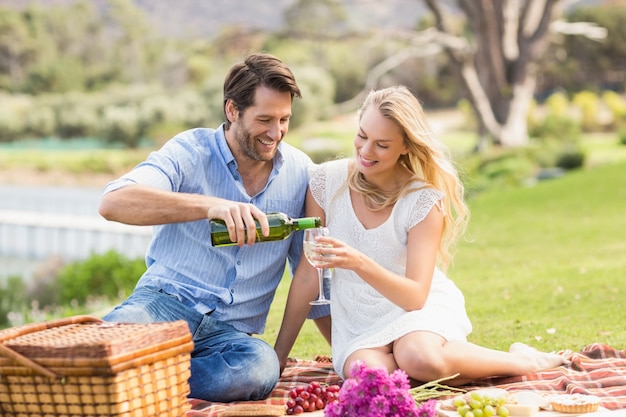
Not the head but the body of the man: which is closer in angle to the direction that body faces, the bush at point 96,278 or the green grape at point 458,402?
the green grape

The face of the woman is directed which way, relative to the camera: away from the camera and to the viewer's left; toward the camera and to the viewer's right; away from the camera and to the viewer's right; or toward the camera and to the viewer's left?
toward the camera and to the viewer's left

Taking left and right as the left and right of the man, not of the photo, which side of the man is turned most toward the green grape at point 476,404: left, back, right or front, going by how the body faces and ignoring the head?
front

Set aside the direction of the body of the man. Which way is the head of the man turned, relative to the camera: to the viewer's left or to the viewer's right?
to the viewer's right

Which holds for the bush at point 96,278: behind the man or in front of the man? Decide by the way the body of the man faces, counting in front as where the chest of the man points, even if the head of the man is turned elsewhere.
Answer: behind

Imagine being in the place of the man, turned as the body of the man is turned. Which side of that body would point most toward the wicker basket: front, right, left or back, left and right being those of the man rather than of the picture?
right

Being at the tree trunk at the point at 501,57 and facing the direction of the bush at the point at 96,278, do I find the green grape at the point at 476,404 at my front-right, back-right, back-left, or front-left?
front-left

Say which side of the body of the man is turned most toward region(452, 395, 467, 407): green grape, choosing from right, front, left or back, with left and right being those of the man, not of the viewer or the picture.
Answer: front

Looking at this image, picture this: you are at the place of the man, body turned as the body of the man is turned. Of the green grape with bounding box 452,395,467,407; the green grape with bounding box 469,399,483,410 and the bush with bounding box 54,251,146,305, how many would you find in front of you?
2

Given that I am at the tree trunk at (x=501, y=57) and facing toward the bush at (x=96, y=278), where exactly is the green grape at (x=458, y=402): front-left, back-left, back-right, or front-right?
front-left

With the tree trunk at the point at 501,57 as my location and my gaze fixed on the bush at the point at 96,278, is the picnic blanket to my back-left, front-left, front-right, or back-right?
front-left

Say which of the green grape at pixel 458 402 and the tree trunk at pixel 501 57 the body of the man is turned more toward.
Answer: the green grape

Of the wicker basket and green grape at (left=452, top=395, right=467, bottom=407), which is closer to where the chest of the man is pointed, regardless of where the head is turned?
the green grape

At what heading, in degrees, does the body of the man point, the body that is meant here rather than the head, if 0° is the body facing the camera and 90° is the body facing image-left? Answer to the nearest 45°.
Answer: approximately 315°
